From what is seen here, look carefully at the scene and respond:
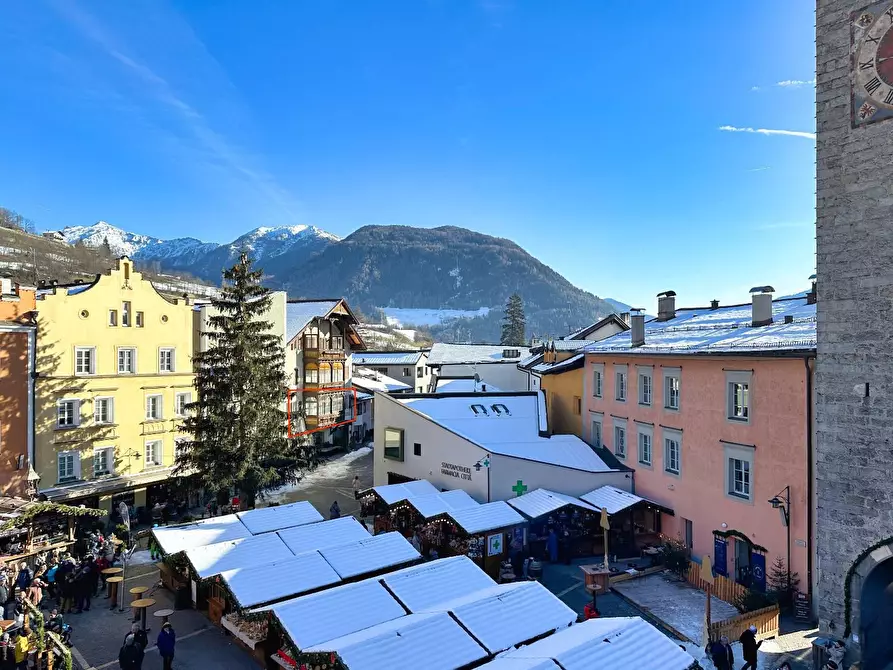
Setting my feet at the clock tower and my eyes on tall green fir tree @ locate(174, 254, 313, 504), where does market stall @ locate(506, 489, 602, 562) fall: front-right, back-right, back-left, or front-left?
front-right

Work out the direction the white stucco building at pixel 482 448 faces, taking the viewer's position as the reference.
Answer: facing the viewer and to the left of the viewer

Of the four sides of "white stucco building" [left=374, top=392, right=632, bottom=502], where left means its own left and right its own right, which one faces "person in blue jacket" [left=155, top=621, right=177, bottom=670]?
front

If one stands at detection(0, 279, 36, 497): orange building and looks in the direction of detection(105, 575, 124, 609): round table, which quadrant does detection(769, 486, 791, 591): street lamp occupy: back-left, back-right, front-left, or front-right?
front-left

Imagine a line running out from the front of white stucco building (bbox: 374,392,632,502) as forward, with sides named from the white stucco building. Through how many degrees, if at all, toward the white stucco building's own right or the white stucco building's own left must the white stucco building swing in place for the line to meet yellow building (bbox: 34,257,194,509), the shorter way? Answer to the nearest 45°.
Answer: approximately 45° to the white stucco building's own right

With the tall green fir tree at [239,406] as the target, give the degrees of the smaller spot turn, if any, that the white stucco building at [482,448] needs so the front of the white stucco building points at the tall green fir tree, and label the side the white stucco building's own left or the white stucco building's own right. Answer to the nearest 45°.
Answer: approximately 45° to the white stucco building's own right

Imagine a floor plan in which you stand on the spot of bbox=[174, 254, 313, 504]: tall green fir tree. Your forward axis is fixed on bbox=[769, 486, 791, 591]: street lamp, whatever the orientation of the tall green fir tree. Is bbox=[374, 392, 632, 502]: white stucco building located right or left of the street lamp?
left

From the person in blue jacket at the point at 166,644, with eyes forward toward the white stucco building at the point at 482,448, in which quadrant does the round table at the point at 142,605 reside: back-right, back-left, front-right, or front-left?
front-left

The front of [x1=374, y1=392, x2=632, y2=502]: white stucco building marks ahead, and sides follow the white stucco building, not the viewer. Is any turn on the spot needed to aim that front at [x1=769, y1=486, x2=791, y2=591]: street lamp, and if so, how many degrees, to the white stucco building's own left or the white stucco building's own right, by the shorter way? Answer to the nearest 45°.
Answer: approximately 90° to the white stucco building's own left

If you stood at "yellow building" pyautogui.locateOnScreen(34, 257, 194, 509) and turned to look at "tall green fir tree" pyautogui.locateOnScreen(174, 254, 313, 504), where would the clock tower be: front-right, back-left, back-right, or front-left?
front-right

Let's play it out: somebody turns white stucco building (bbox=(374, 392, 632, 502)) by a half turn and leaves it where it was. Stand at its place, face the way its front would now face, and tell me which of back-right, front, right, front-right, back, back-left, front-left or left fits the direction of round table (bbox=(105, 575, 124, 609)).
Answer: back

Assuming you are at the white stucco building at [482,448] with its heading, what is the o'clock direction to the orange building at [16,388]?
The orange building is roughly at 1 o'clock from the white stucco building.
